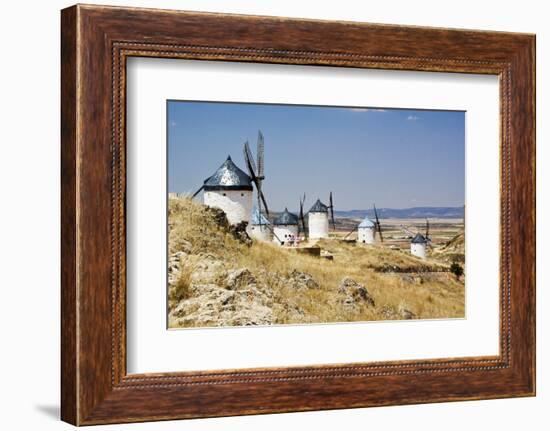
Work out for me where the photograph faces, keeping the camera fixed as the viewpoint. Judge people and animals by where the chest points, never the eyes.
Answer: facing the viewer and to the right of the viewer

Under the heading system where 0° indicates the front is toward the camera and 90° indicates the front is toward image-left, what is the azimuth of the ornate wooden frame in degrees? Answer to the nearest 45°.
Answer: approximately 315°
